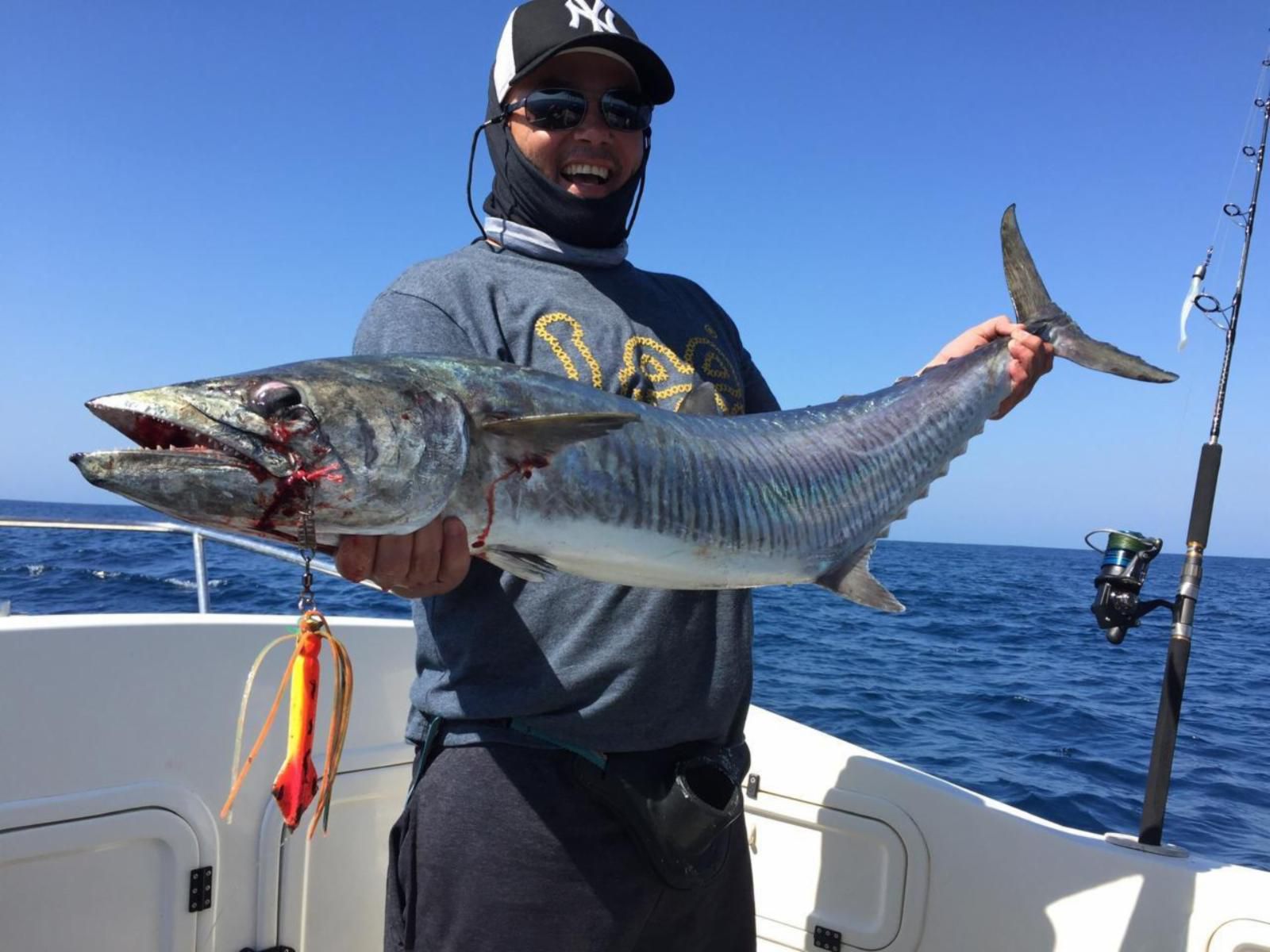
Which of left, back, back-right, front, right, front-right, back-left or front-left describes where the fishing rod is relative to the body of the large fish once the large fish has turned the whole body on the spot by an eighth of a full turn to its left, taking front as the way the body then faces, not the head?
back

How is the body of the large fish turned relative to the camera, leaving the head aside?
to the viewer's left
